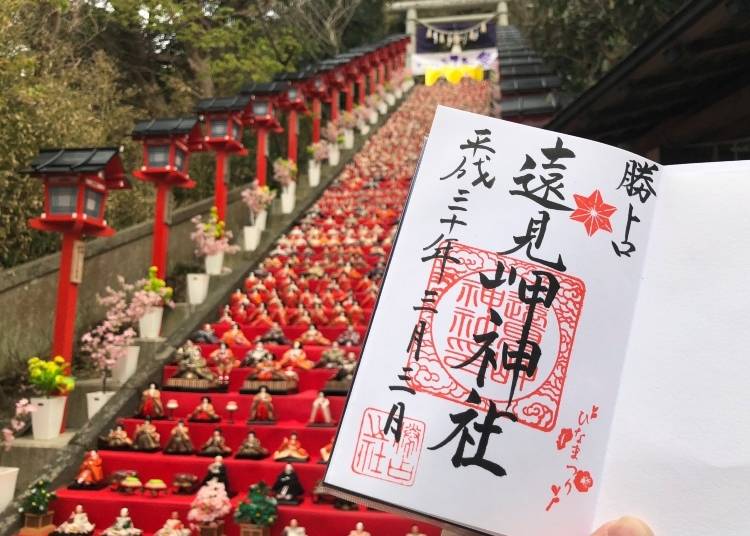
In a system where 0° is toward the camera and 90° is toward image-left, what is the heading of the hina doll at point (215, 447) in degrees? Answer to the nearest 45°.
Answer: approximately 0°

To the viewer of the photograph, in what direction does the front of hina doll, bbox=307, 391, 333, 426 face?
facing the viewer

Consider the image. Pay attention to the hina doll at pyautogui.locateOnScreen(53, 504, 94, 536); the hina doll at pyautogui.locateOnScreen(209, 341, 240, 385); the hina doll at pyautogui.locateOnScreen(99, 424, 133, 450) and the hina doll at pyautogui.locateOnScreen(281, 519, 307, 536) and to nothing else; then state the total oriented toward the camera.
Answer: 4

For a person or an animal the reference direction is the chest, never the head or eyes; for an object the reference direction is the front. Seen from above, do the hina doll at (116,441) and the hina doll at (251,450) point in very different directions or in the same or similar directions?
same or similar directions

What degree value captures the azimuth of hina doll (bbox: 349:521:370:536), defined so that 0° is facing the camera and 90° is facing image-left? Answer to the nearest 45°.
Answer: approximately 0°

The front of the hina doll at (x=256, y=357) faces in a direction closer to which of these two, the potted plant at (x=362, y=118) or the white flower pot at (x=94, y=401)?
the white flower pot

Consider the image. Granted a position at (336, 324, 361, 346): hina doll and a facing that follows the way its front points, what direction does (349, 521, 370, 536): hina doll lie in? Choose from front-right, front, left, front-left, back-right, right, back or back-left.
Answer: front

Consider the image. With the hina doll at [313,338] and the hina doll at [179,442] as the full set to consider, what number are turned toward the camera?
2

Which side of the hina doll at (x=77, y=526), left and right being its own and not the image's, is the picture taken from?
front

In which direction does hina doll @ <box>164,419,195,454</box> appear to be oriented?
toward the camera

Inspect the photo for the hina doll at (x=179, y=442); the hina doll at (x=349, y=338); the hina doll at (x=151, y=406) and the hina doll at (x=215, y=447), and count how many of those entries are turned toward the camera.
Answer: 4

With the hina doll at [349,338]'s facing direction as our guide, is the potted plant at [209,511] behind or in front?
in front

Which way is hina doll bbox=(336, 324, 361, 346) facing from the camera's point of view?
toward the camera
